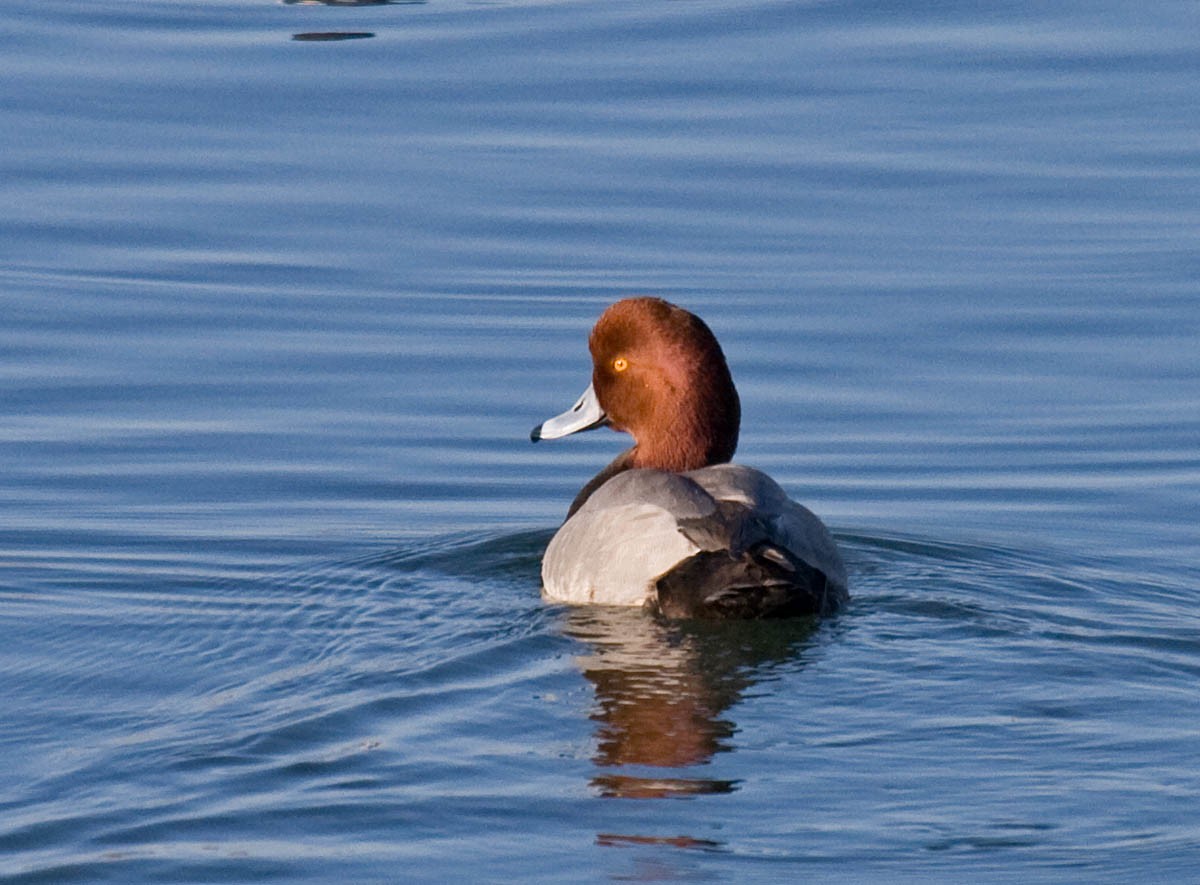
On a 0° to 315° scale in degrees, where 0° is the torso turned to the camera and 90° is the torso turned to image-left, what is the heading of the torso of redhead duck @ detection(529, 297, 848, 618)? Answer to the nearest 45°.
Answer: approximately 135°
